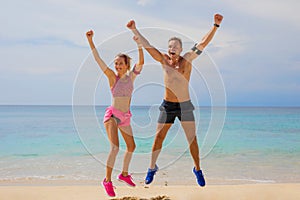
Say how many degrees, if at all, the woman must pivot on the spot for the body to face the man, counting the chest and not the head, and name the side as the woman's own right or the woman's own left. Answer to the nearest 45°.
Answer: approximately 90° to the woman's own left

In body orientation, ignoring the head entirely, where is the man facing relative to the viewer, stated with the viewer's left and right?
facing the viewer

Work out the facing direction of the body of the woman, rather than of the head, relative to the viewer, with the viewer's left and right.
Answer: facing the viewer

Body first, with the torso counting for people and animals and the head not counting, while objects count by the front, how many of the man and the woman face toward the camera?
2

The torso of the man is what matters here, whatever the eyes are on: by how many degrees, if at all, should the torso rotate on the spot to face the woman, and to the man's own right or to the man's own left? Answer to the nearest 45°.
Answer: approximately 90° to the man's own right

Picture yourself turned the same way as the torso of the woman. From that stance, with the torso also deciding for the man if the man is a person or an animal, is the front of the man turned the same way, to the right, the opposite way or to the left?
the same way
